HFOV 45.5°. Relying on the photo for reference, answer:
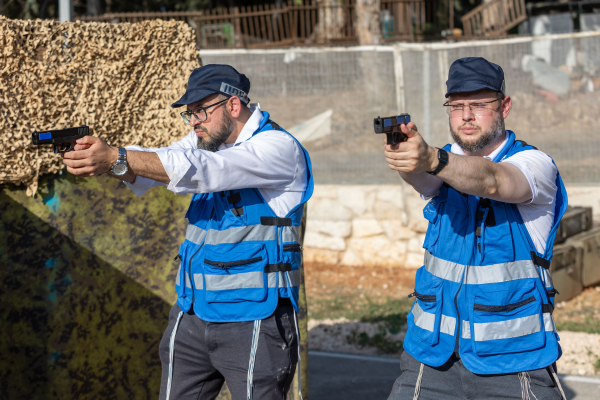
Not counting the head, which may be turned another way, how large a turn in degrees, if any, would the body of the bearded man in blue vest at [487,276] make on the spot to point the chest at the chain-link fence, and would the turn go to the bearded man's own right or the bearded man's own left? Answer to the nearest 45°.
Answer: approximately 135° to the bearded man's own right

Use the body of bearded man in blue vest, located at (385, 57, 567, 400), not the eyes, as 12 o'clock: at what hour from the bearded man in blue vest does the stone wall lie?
The stone wall is roughly at 4 o'clock from the bearded man in blue vest.

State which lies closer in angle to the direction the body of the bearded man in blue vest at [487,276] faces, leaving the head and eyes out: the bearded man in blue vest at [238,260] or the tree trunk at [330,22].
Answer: the bearded man in blue vest

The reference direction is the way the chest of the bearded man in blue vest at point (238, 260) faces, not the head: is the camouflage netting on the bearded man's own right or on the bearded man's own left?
on the bearded man's own right

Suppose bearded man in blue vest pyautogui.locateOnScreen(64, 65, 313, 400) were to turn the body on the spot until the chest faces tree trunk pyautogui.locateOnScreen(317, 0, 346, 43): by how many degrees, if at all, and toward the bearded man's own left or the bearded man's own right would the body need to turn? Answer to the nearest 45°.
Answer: approximately 135° to the bearded man's own right

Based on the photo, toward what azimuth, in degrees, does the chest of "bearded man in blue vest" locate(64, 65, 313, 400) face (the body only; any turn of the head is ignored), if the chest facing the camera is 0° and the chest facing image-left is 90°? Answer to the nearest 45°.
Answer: approximately 45°

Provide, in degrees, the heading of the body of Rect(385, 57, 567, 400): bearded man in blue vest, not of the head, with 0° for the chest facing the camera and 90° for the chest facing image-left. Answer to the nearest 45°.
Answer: approximately 45°

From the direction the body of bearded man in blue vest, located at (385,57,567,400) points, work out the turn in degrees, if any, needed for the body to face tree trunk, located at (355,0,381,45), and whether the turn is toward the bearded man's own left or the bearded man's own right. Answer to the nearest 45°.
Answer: approximately 135° to the bearded man's own right

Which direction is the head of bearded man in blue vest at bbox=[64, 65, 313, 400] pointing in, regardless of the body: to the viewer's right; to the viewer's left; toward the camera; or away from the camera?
to the viewer's left

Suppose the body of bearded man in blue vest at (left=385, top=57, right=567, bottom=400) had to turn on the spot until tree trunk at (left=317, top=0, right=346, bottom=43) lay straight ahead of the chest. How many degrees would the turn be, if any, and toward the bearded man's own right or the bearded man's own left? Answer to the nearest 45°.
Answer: approximately 135° to the bearded man's own right

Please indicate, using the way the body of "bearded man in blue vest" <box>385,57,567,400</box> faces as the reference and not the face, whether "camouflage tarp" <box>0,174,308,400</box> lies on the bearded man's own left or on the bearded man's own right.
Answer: on the bearded man's own right
